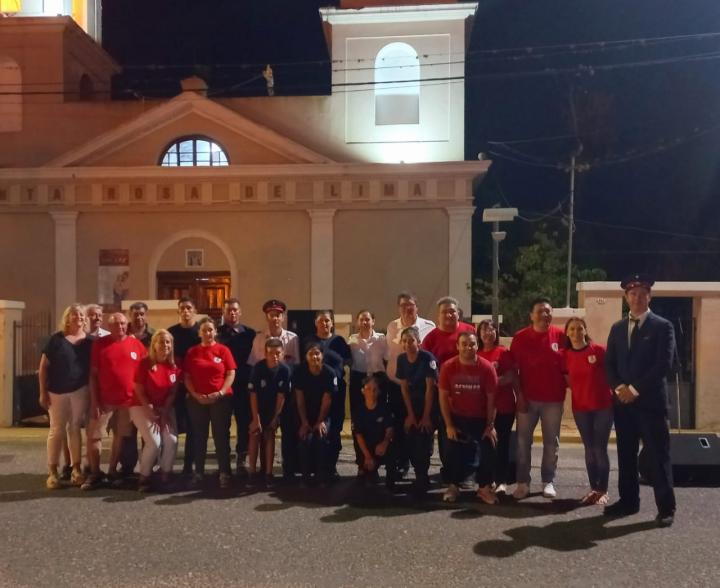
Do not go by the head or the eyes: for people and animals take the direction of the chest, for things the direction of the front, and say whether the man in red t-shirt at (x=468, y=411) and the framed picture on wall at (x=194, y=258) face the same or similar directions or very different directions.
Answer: same or similar directions

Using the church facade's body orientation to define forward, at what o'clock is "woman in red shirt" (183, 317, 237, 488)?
The woman in red shirt is roughly at 12 o'clock from the church facade.

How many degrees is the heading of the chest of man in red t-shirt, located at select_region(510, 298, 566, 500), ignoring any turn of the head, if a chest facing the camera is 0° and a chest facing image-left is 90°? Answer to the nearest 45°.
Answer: approximately 0°

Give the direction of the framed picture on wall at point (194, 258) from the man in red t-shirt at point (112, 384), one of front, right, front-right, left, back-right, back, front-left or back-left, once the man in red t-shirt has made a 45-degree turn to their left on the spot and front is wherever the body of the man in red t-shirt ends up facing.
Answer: back-left

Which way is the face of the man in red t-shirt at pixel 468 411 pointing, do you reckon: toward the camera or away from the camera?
toward the camera

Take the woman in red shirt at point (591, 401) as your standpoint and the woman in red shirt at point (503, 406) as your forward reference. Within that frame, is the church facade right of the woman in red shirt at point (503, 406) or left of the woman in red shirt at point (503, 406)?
right

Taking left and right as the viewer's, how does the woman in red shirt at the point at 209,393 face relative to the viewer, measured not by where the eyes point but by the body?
facing the viewer

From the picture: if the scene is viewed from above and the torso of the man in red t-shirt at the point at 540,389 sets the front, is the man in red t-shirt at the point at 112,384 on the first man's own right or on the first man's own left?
on the first man's own right

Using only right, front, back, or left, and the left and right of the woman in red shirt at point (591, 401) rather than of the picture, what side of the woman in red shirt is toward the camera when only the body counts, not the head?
front

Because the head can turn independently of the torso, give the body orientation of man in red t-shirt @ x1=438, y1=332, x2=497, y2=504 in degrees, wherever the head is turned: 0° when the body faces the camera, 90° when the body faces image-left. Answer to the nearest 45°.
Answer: approximately 0°

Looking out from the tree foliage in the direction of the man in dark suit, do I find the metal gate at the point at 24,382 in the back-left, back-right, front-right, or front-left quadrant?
front-right

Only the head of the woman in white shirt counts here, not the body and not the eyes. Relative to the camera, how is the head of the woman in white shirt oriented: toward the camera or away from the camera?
toward the camera

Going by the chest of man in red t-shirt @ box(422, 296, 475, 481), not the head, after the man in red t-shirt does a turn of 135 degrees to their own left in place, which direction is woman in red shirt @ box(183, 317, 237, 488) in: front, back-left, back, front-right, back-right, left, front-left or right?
back-left

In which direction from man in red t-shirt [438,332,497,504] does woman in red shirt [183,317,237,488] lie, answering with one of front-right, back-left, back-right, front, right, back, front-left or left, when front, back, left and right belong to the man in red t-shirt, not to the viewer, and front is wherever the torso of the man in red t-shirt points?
right

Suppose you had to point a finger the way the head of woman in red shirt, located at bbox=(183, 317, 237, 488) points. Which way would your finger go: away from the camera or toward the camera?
toward the camera

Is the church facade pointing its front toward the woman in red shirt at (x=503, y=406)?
yes
